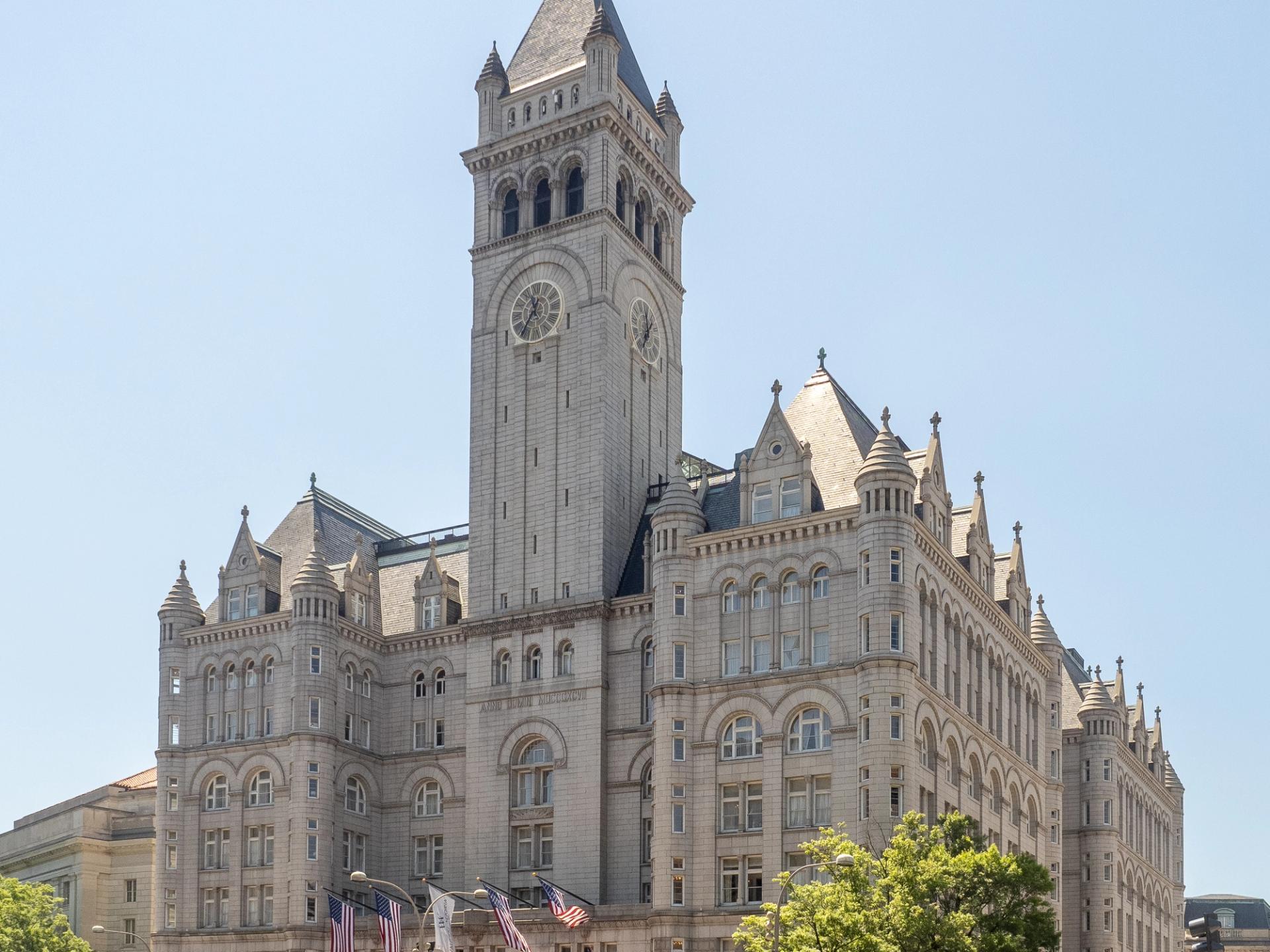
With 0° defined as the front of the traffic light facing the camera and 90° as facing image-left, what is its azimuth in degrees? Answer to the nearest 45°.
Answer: approximately 90°
